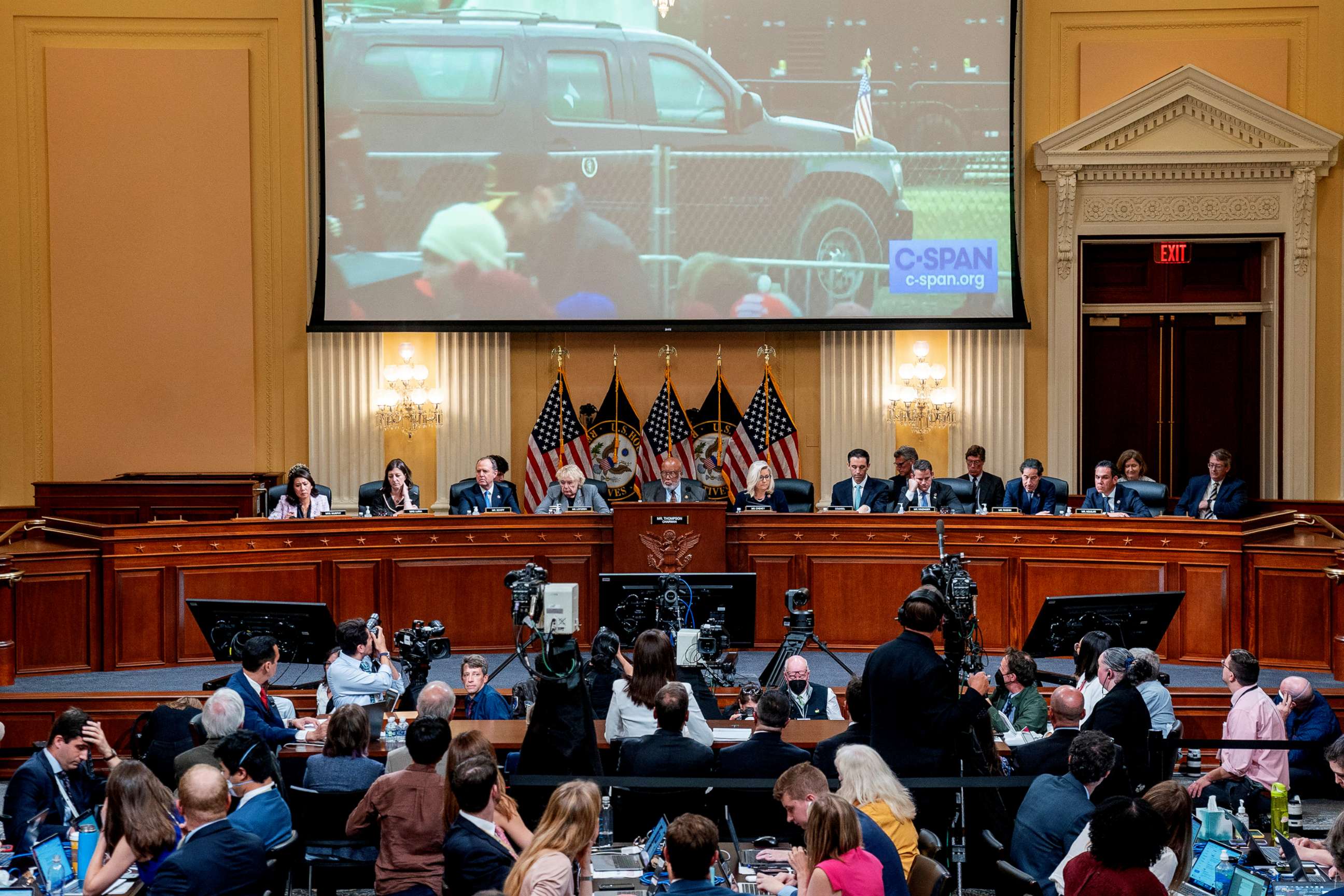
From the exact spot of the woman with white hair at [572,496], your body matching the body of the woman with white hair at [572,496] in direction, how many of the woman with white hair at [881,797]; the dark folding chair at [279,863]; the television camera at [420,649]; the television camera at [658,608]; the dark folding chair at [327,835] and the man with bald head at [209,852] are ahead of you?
6

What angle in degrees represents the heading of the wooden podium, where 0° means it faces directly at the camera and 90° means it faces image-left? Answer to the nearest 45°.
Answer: approximately 0°

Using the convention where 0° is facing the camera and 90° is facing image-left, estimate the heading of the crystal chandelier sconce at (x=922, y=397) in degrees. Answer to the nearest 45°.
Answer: approximately 0°

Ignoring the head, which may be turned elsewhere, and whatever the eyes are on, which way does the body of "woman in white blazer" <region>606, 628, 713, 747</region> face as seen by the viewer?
away from the camera

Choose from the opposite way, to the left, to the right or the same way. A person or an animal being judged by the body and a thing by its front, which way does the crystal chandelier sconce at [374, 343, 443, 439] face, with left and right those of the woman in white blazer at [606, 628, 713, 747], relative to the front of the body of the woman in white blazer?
the opposite way

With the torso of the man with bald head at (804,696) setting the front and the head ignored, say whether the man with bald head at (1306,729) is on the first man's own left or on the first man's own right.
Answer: on the first man's own left

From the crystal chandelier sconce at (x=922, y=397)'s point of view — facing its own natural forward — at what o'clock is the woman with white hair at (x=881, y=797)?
The woman with white hair is roughly at 12 o'clock from the crystal chandelier sconce.

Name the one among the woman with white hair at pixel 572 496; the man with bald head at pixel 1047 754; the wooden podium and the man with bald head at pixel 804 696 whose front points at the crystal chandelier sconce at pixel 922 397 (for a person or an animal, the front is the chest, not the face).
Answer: the man with bald head at pixel 1047 754

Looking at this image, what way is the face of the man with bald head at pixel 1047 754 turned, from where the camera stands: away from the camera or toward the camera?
away from the camera

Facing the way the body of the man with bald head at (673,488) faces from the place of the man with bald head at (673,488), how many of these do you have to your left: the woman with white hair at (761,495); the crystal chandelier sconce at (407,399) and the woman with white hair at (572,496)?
1

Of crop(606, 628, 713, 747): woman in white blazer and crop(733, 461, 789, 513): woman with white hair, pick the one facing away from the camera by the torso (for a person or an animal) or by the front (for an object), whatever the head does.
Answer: the woman in white blazer
